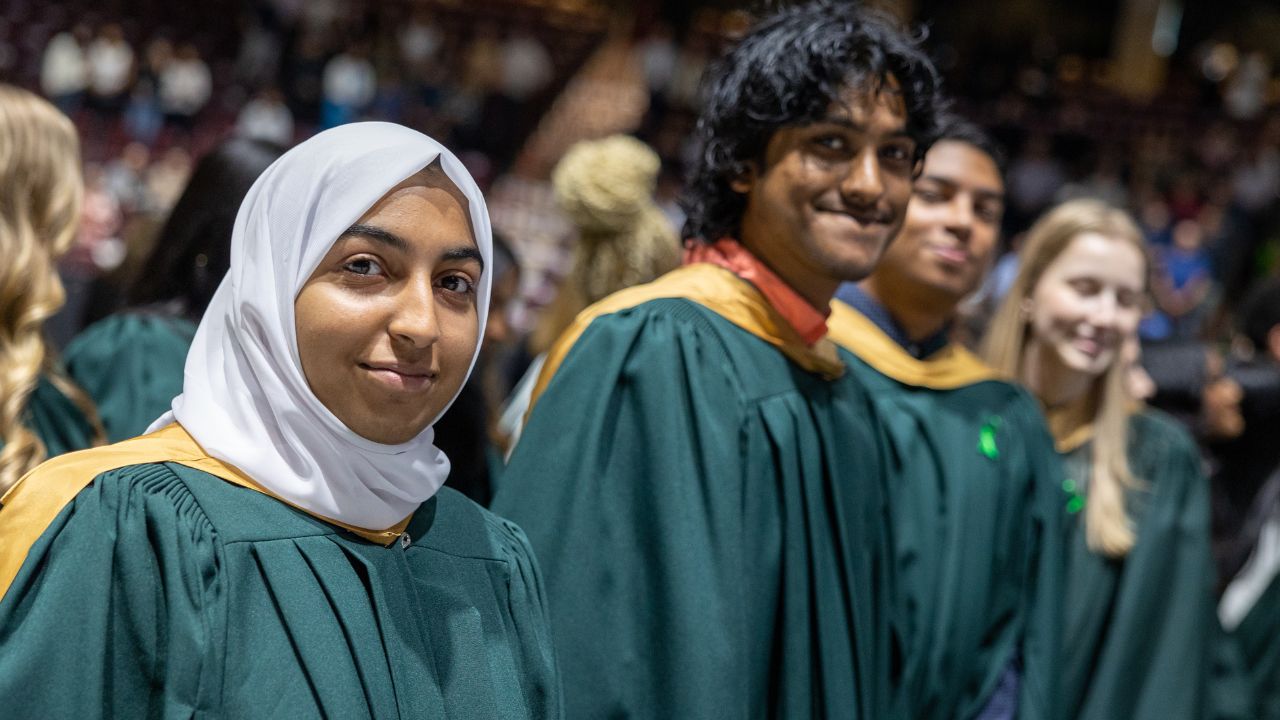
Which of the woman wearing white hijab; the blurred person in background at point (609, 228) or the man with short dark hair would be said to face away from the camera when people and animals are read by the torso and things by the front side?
the blurred person in background

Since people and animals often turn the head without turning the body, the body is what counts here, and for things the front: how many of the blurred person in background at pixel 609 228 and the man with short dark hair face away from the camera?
1

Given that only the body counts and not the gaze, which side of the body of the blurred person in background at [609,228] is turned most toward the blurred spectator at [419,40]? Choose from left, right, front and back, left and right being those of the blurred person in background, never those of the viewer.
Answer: front

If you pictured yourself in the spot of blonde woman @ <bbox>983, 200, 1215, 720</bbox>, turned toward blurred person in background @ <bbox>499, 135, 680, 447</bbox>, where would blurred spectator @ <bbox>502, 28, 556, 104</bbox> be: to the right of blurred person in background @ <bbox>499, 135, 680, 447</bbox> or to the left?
right

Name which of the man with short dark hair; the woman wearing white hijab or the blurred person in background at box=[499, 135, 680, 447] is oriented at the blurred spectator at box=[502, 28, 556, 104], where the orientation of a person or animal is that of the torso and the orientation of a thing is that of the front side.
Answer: the blurred person in background

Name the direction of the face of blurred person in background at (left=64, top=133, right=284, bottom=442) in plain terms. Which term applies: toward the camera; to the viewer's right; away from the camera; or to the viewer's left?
away from the camera

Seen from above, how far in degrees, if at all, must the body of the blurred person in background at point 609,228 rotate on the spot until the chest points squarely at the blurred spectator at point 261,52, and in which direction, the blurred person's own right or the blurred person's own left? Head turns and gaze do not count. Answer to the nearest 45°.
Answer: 0° — they already face them

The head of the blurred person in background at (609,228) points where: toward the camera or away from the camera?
away from the camera

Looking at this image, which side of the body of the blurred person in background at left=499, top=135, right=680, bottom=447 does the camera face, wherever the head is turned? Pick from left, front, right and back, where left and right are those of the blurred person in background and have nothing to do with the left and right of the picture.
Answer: back

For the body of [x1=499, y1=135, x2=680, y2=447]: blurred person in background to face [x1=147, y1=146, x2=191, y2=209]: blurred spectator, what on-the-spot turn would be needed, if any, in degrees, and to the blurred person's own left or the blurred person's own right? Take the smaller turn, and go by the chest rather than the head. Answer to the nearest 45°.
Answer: approximately 45° to the blurred person's own left
